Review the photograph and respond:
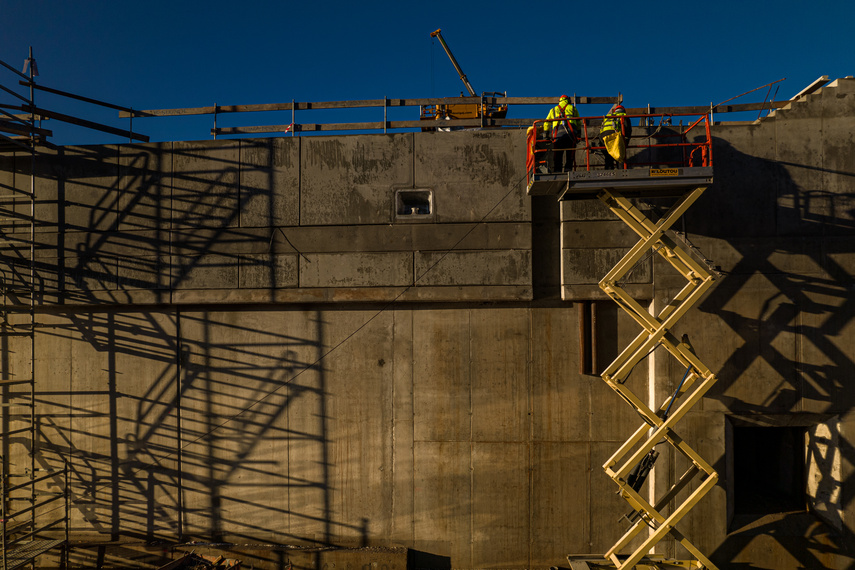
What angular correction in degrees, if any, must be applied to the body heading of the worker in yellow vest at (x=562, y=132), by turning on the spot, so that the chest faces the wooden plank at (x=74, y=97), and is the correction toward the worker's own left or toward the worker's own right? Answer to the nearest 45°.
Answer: approximately 90° to the worker's own left

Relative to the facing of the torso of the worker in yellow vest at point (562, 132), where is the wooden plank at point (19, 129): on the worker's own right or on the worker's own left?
on the worker's own left

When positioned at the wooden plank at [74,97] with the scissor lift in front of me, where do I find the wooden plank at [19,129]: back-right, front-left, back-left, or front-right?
back-right

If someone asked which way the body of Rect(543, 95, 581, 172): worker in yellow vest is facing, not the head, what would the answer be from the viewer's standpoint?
away from the camera

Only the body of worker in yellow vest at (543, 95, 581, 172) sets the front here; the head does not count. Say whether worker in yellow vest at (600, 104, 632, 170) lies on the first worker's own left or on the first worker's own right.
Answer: on the first worker's own right

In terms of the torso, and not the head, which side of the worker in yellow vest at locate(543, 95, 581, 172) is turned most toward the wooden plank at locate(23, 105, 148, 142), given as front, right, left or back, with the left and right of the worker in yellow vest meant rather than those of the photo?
left
